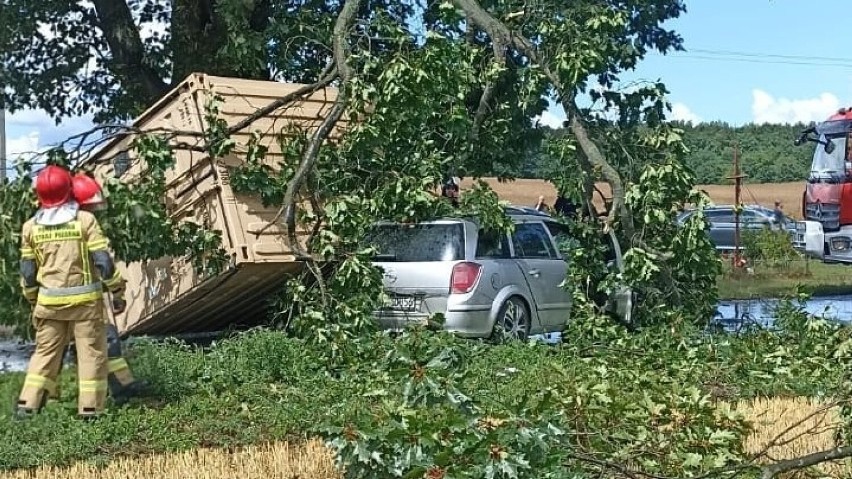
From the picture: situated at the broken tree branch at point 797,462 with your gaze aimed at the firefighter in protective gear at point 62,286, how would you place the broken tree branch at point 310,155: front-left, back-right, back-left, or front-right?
front-right

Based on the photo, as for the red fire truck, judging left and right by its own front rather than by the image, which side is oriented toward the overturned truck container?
front

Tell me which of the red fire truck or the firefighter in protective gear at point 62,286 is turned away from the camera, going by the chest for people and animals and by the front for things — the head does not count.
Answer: the firefighter in protective gear

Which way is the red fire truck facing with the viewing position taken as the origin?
facing the viewer and to the left of the viewer

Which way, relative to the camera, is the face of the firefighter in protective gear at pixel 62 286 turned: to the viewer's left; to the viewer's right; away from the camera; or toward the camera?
away from the camera

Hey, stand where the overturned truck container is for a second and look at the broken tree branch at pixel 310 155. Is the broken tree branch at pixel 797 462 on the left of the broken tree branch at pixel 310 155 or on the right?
right

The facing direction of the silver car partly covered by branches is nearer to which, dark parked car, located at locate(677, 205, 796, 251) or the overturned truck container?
the dark parked car

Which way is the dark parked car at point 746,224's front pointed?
to the viewer's right

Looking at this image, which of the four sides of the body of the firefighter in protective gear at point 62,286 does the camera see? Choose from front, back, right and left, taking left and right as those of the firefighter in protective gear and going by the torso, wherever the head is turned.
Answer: back

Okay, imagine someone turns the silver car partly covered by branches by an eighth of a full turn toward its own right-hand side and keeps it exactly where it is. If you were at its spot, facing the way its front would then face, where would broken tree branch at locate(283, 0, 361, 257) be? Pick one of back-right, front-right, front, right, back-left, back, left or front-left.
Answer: back-right

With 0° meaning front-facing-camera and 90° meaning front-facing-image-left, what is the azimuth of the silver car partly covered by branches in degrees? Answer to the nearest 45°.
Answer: approximately 225°
